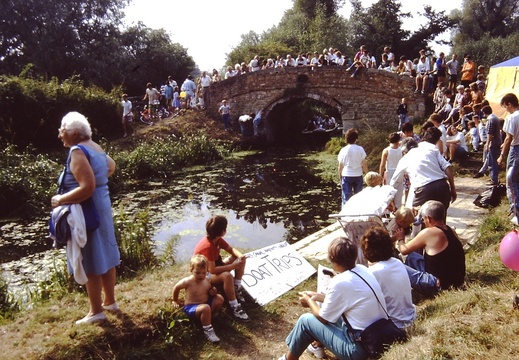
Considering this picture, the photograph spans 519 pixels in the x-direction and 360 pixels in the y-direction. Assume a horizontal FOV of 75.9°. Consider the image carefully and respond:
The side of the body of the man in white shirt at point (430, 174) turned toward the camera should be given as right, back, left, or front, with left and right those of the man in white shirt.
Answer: back

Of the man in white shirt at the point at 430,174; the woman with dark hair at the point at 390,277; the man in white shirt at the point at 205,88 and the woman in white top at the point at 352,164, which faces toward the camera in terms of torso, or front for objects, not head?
the man in white shirt at the point at 205,88

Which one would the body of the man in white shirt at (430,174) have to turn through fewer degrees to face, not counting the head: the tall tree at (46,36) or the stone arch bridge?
the stone arch bridge

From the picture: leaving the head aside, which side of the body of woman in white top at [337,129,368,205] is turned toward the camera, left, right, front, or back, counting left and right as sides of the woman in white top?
back

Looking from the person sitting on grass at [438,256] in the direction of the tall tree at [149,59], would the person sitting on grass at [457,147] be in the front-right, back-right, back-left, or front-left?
front-right

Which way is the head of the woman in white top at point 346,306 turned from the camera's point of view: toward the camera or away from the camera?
away from the camera

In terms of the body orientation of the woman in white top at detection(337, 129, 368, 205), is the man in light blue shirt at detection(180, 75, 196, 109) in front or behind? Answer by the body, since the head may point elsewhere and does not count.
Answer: in front

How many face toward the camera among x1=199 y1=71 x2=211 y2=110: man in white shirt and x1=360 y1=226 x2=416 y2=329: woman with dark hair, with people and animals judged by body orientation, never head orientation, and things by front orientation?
1

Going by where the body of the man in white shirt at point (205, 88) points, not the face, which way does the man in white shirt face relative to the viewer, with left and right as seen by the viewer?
facing the viewer

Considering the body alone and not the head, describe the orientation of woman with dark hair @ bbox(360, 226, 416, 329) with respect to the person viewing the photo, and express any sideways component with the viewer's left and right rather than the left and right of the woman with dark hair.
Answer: facing away from the viewer and to the left of the viewer

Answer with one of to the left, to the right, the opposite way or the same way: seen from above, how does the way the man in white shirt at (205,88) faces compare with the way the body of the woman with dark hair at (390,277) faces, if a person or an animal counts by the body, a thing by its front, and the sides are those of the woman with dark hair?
the opposite way

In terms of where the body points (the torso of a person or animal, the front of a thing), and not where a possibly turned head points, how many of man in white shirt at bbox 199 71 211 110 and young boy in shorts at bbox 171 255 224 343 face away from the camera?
0

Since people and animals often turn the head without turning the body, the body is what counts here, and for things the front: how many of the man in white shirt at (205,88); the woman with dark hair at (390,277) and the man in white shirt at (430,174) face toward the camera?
1

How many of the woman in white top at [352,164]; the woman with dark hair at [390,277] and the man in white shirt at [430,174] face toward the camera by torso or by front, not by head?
0
